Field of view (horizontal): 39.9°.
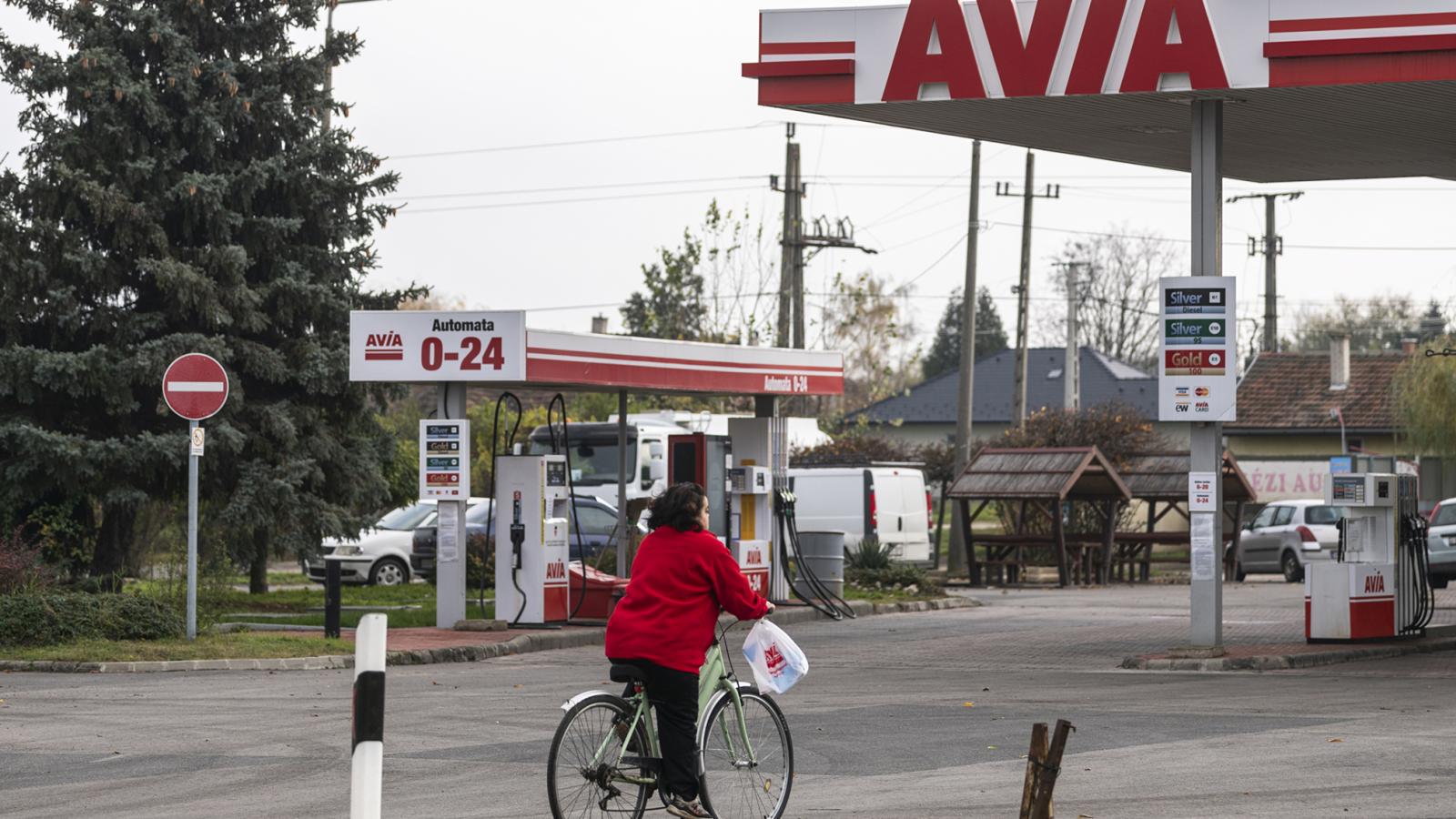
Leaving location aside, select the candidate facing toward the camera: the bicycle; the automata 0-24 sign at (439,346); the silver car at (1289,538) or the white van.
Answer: the automata 0-24 sign

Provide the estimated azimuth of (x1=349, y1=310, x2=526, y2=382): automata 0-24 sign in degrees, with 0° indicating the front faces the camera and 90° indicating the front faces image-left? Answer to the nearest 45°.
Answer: approximately 0°

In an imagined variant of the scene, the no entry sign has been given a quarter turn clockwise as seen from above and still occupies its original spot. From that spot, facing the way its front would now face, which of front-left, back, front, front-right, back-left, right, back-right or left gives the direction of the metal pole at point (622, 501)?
back-right

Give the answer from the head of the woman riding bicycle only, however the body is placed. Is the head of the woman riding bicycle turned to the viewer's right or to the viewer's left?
to the viewer's right

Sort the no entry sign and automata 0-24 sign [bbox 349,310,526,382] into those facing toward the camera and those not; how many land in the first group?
2

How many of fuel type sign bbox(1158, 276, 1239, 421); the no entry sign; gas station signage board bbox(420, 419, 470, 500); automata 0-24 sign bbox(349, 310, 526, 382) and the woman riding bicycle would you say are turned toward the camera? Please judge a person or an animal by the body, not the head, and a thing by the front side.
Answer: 4

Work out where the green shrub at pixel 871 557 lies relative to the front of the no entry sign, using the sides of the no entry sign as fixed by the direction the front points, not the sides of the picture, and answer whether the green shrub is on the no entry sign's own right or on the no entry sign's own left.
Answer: on the no entry sign's own left

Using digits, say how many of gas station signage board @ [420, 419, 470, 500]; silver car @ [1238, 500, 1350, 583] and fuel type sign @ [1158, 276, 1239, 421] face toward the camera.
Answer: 2

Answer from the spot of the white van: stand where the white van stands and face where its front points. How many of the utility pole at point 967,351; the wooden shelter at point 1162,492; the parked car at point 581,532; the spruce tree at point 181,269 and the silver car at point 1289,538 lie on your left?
2

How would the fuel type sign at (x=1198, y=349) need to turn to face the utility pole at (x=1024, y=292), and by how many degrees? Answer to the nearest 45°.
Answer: approximately 180°

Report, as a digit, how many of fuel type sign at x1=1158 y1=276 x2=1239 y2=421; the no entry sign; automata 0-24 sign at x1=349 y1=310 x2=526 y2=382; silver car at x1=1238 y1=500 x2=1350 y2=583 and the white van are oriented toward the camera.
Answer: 3

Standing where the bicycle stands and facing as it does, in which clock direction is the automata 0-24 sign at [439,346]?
The automata 0-24 sign is roughly at 10 o'clock from the bicycle.
